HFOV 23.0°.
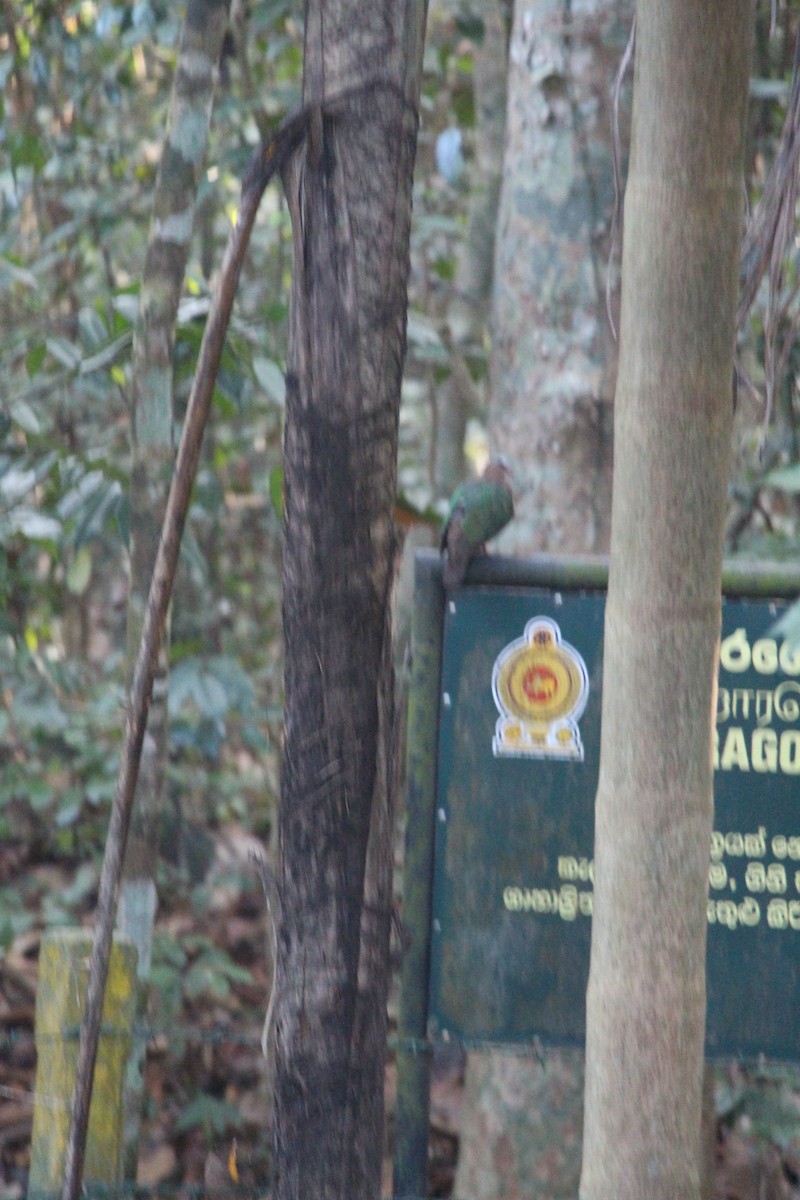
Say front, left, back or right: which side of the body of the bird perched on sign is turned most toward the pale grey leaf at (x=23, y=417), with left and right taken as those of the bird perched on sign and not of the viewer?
left

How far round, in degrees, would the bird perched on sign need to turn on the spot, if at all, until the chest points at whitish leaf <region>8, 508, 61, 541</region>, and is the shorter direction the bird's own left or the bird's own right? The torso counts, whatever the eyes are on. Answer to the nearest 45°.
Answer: approximately 90° to the bird's own left

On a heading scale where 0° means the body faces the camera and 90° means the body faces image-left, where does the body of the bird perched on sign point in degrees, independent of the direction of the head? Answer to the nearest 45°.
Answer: approximately 225°

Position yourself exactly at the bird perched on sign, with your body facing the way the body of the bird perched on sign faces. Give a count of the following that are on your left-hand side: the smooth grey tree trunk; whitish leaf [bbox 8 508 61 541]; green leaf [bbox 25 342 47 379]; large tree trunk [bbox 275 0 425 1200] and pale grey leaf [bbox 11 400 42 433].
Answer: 3

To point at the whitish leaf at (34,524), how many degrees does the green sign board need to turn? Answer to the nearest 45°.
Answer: approximately 135° to its right

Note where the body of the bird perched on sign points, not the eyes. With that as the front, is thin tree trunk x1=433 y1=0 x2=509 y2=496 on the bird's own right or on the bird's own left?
on the bird's own left

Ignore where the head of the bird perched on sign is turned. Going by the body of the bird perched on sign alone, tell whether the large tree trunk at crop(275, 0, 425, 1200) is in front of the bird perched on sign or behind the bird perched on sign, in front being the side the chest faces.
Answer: behind
